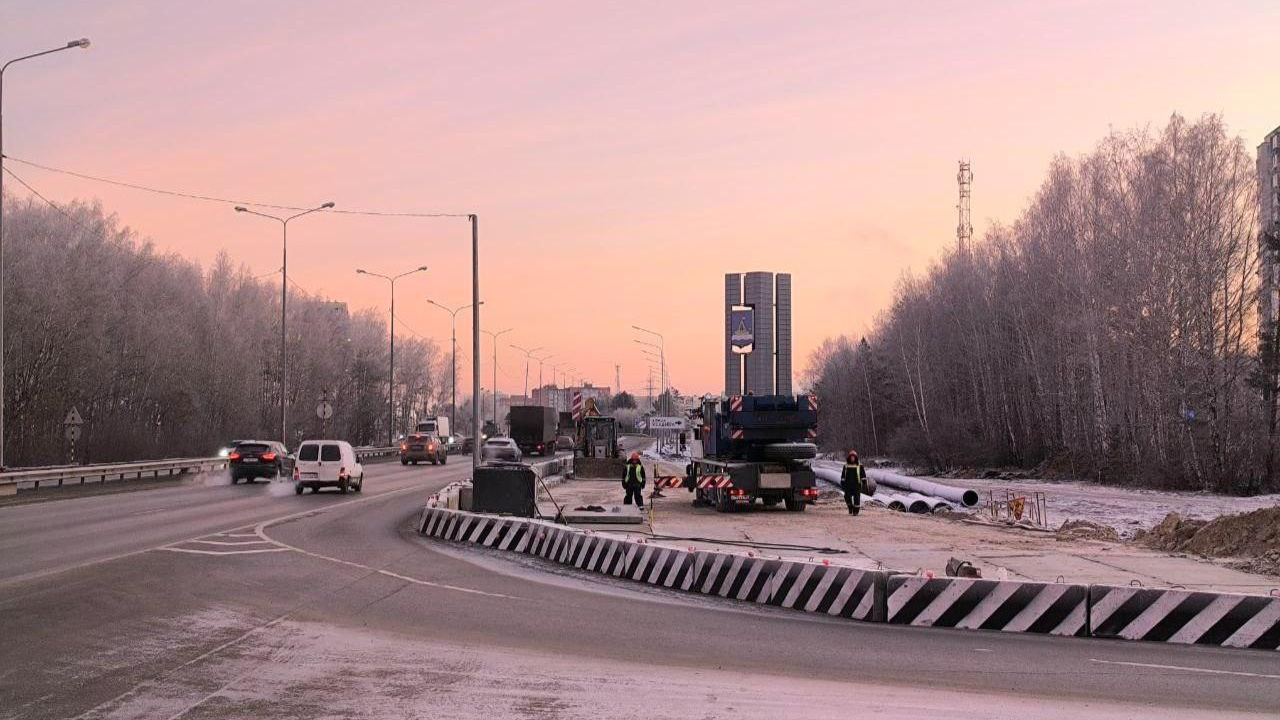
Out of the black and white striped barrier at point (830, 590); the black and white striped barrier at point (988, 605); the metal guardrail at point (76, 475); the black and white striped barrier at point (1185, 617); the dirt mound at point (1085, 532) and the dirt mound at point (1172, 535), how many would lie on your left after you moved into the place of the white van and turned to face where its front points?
1

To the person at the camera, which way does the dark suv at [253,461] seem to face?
facing away from the viewer and to the right of the viewer

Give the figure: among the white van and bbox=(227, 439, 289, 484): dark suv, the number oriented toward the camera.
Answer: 0

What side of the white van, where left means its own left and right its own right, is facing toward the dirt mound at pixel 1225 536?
right

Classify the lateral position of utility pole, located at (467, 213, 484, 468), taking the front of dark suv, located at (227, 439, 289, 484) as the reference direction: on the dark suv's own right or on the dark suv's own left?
on the dark suv's own right

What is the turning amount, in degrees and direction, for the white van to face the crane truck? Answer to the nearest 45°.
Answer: approximately 90° to its right

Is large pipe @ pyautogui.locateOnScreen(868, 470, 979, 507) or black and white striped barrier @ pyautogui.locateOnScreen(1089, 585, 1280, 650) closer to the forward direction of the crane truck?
the large pipe

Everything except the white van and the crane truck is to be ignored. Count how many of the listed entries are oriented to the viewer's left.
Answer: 0

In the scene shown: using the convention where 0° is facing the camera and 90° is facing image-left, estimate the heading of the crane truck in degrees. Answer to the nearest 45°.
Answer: approximately 180°

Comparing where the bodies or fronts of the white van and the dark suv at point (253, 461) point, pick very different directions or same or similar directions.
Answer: same or similar directions

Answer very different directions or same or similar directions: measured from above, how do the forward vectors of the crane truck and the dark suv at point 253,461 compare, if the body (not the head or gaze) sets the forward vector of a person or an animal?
same or similar directions

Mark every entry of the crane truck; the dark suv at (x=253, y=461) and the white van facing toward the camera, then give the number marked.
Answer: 0

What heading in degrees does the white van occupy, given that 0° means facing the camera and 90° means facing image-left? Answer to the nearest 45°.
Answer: approximately 225°

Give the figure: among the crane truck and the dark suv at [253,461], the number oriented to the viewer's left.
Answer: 0

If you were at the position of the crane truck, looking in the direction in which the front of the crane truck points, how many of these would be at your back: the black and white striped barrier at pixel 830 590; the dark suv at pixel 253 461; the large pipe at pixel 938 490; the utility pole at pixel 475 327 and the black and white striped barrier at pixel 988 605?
2

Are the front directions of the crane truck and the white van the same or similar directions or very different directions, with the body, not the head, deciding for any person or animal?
same or similar directions

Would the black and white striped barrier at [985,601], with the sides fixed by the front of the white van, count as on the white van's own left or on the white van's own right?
on the white van's own right

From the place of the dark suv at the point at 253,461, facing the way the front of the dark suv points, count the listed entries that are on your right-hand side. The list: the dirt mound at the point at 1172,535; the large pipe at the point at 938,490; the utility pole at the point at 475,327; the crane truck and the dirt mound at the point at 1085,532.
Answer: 5
